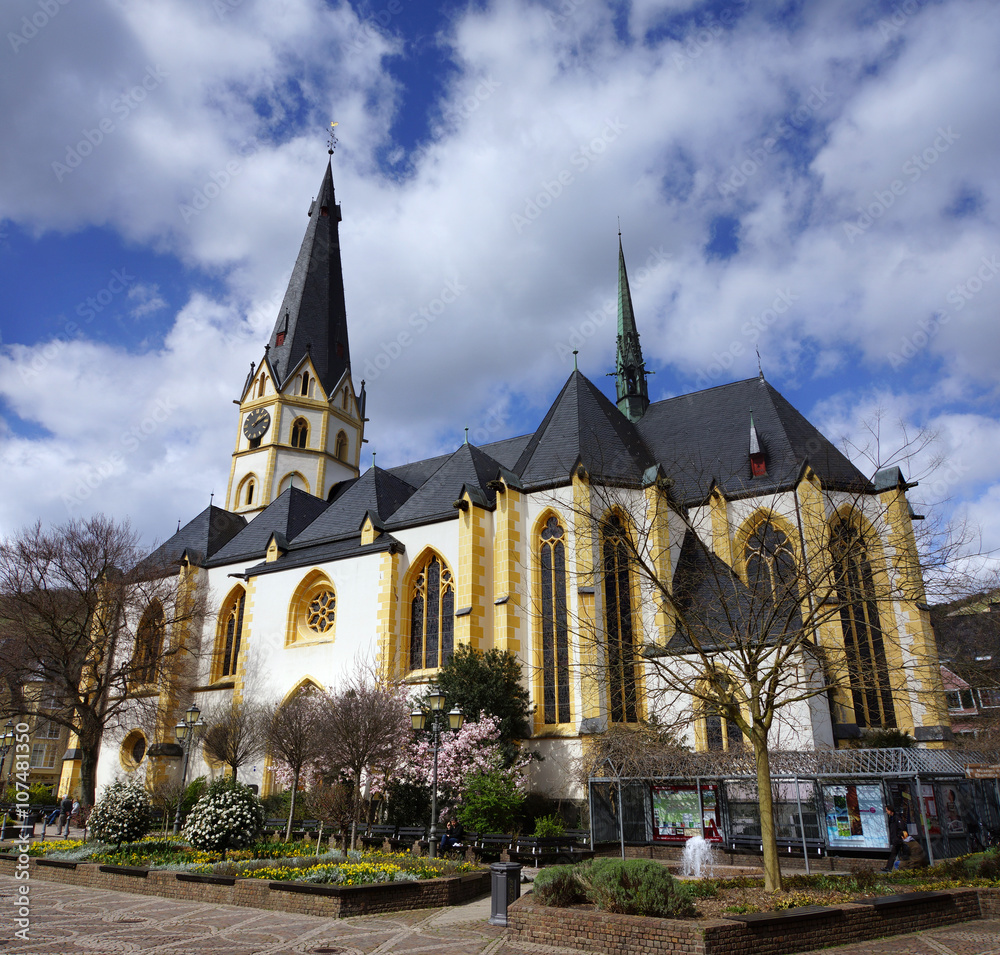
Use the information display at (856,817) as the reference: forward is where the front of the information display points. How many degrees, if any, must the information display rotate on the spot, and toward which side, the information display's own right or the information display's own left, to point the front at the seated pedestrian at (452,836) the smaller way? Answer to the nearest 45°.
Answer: approximately 90° to the information display's own right

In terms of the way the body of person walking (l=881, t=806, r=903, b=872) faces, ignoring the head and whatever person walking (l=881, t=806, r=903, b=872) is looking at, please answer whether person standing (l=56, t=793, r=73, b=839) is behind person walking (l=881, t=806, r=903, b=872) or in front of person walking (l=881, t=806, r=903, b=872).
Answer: in front

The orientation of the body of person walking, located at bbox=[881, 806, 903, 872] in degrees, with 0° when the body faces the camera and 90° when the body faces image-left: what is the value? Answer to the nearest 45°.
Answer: approximately 90°

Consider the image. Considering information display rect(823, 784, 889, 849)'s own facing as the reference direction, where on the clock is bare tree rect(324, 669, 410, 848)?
The bare tree is roughly at 3 o'clock from the information display.

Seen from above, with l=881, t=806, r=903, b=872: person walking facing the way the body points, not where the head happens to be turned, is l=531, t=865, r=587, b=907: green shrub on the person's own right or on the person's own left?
on the person's own left

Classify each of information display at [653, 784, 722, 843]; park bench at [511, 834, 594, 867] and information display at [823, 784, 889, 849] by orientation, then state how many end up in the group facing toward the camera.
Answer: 3

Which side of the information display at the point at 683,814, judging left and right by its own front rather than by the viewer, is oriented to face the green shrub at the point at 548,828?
right

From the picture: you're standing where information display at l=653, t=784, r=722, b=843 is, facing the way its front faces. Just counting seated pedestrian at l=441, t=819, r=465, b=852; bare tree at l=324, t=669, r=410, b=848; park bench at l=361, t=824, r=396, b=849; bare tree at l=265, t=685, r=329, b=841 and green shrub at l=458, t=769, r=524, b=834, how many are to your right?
5

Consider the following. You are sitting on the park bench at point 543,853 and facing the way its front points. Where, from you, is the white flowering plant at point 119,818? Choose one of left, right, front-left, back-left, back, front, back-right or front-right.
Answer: right

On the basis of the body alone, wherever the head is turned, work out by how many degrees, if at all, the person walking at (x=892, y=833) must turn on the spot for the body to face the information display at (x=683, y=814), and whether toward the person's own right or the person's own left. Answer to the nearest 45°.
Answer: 0° — they already face it

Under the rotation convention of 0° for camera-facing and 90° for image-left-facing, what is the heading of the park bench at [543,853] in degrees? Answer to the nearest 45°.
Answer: approximately 0°

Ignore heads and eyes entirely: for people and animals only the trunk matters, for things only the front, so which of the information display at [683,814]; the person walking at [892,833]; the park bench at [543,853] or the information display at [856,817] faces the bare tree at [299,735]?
the person walking

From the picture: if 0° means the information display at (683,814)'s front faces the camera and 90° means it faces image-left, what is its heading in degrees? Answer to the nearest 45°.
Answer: approximately 0°
